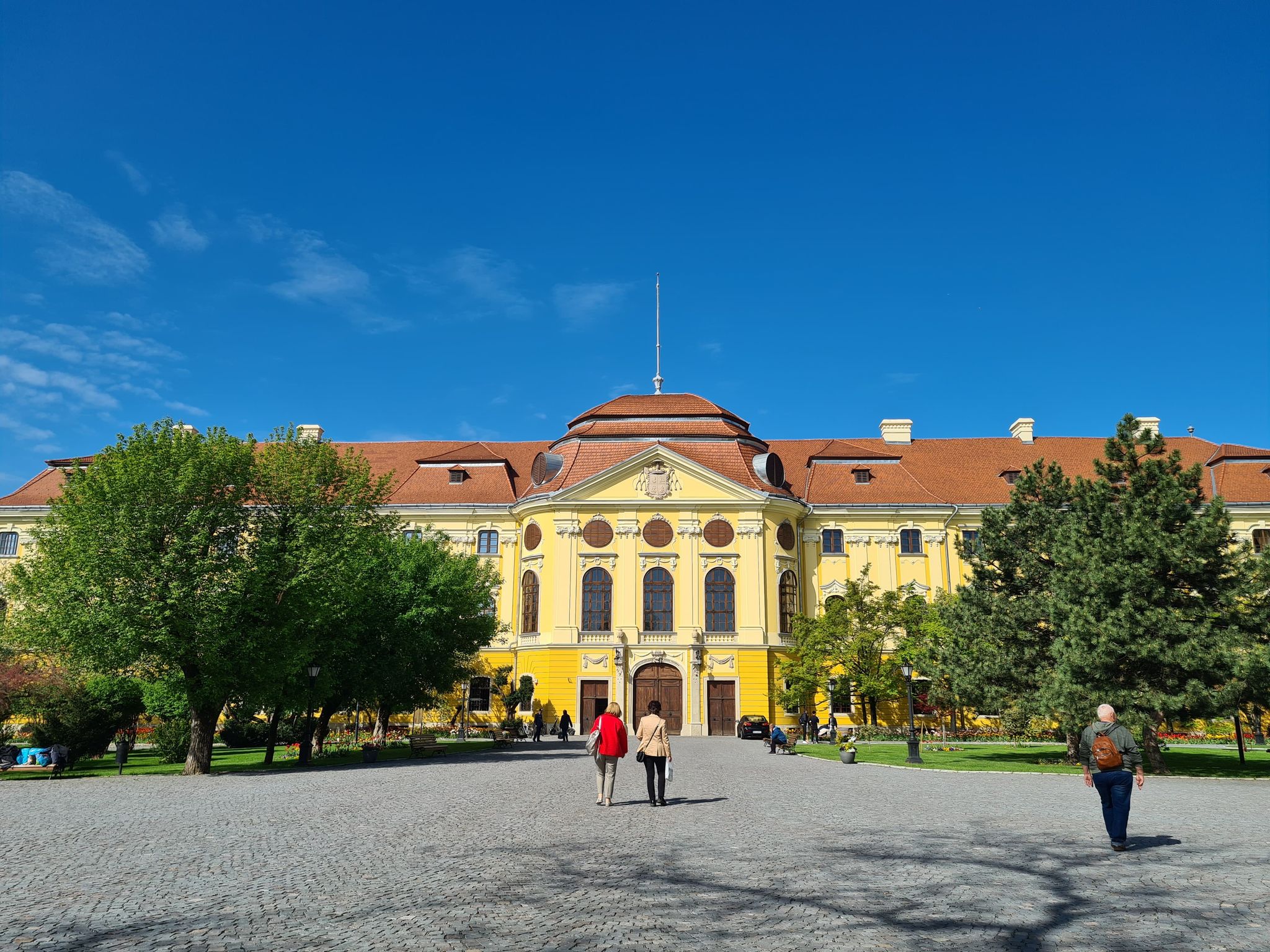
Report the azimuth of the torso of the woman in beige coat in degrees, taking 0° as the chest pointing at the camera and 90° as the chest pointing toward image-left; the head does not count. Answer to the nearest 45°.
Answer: approximately 180°

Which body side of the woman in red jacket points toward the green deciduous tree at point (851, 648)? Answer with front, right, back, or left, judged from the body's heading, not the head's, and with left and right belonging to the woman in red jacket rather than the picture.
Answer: front

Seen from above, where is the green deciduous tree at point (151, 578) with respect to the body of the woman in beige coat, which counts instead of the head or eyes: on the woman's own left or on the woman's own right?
on the woman's own left

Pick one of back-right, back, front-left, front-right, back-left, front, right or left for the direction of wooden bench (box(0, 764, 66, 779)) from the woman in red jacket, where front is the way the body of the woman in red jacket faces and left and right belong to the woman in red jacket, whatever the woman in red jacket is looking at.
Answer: front-left

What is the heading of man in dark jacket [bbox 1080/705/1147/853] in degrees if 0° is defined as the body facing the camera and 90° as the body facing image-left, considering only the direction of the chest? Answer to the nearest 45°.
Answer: approximately 180°

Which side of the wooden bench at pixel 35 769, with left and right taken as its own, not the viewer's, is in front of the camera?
front

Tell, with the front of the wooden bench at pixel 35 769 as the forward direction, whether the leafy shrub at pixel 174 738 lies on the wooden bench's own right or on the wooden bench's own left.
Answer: on the wooden bench's own left

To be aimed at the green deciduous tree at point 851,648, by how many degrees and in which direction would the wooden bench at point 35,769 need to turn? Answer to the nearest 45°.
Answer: approximately 90° to its left

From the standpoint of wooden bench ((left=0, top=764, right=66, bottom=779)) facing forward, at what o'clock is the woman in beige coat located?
The woman in beige coat is roughly at 11 o'clock from the wooden bench.

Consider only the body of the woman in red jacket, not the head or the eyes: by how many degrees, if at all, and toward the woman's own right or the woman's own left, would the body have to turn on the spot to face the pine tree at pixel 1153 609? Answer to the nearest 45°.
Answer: approximately 45° to the woman's own right

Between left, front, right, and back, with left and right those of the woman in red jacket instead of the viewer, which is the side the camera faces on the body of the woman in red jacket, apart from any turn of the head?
back

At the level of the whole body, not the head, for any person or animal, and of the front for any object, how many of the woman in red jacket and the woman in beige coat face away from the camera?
2

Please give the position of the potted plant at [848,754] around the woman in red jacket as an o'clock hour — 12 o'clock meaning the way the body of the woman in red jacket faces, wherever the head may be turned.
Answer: The potted plant is roughly at 1 o'clock from the woman in red jacket.

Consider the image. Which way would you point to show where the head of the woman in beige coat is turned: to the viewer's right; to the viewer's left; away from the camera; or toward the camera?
away from the camera

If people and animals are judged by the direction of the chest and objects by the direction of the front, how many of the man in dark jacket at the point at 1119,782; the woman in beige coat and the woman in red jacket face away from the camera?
3
